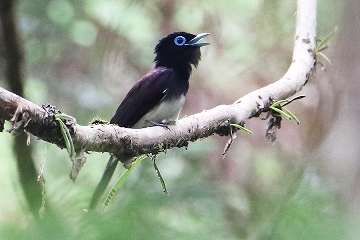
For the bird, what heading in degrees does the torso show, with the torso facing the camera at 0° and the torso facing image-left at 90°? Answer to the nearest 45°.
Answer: approximately 270°
